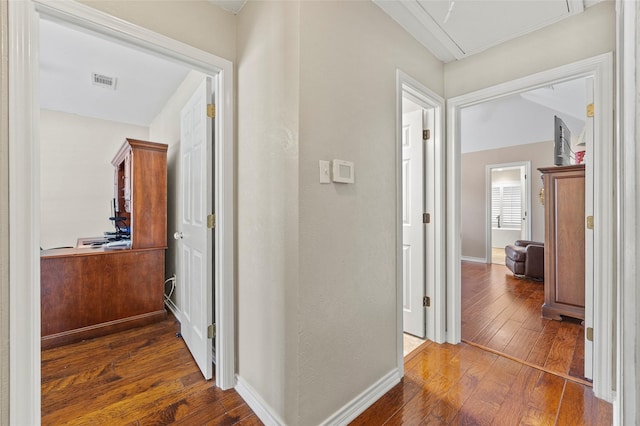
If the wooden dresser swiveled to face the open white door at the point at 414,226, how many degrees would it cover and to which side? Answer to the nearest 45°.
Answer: approximately 45° to its left

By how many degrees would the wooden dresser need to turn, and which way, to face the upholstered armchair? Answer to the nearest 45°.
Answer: approximately 90° to its right

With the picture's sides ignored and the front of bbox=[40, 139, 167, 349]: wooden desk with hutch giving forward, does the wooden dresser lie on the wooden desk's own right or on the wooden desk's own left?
on the wooden desk's own left

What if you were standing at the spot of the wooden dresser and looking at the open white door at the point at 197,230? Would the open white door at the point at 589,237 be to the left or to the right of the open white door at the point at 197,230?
left

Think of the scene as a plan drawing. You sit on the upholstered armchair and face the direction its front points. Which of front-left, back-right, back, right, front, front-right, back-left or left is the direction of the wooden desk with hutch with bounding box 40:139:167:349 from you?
front

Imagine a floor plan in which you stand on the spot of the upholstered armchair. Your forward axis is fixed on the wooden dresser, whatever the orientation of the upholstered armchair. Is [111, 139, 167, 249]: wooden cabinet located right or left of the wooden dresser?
right

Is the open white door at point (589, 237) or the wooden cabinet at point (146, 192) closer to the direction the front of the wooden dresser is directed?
the wooden cabinet

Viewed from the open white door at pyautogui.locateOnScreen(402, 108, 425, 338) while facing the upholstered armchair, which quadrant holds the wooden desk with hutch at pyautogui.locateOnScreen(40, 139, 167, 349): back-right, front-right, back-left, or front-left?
back-left

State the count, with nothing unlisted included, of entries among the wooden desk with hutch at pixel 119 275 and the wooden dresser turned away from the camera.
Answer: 0

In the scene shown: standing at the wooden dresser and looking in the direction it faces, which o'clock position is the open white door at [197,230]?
The open white door is roughly at 10 o'clock from the wooden dresser.

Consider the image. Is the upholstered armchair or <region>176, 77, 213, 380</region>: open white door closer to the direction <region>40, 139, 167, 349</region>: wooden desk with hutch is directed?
the open white door

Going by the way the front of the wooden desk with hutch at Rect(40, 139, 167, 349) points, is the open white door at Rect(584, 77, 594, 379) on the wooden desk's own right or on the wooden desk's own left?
on the wooden desk's own left

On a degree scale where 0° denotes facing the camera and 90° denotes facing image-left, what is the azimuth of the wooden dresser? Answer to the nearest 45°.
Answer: approximately 90°
